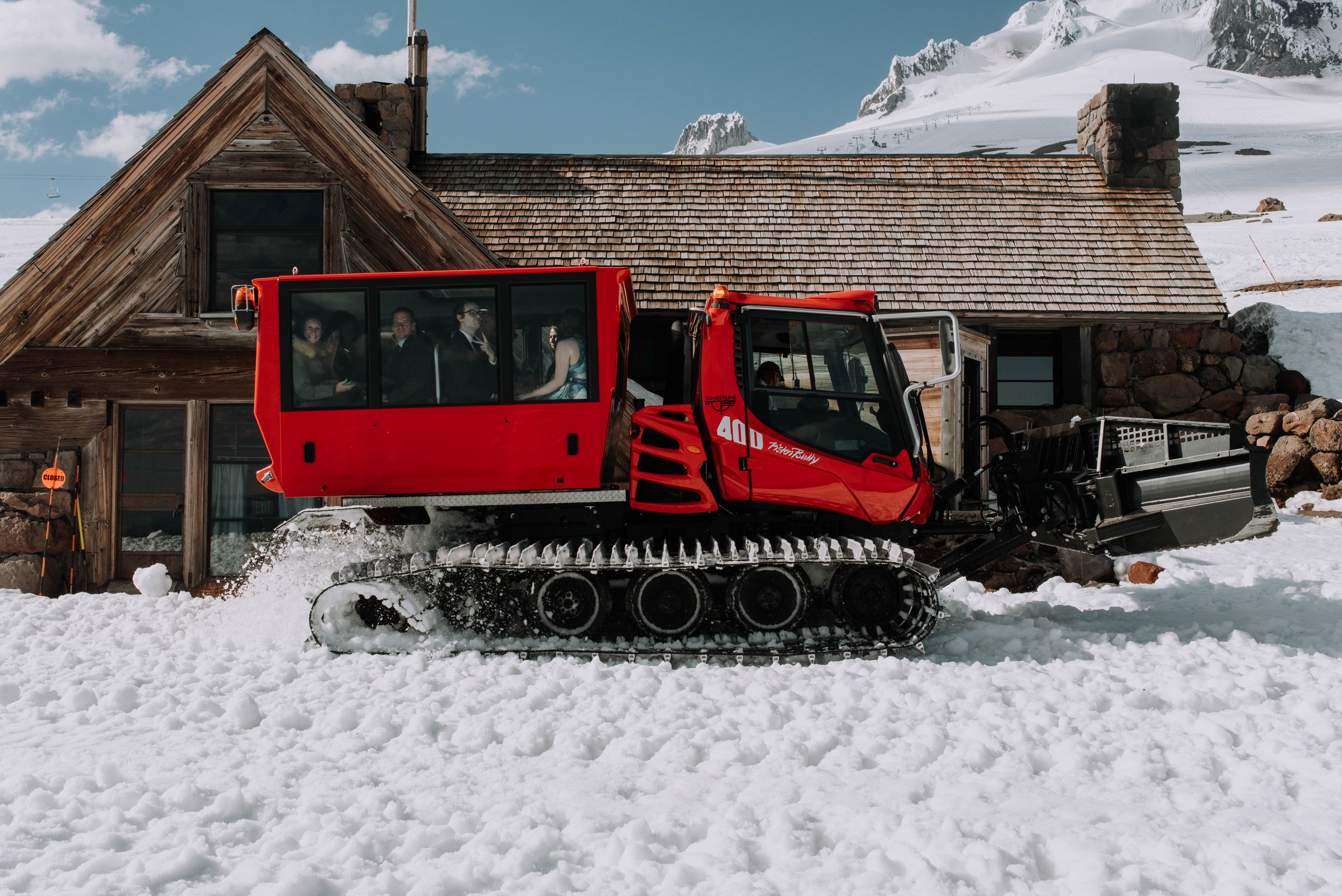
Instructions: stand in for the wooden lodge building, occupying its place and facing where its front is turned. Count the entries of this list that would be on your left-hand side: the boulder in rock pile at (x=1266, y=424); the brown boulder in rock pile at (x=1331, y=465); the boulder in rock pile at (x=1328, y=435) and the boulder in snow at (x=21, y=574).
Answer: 3

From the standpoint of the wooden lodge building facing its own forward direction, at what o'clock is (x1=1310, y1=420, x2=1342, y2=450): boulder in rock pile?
The boulder in rock pile is roughly at 9 o'clock from the wooden lodge building.

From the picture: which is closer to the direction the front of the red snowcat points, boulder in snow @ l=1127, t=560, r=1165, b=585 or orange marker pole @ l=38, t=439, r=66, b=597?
the boulder in snow

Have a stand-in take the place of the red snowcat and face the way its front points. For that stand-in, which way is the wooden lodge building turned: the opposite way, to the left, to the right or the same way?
to the right

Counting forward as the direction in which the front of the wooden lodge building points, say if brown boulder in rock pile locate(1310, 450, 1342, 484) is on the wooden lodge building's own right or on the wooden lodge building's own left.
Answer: on the wooden lodge building's own left

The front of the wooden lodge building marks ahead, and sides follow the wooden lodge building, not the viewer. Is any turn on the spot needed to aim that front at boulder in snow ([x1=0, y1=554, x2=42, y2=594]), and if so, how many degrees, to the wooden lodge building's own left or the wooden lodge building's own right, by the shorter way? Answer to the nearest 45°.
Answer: approximately 90° to the wooden lodge building's own right

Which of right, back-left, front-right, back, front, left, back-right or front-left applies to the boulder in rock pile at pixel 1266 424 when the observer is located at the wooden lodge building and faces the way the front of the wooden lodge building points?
left

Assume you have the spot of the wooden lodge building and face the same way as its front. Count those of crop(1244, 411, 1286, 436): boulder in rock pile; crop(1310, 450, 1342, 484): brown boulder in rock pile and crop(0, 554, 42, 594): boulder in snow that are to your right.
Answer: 1

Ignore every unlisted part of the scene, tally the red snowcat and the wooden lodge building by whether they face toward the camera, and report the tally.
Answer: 1

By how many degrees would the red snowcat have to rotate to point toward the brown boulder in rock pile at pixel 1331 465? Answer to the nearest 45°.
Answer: approximately 45° to its left

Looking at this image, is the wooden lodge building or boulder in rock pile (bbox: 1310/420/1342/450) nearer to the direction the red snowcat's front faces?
the boulder in rock pile

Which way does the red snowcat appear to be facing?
to the viewer's right

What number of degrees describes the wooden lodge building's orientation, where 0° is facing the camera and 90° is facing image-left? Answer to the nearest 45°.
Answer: approximately 0°

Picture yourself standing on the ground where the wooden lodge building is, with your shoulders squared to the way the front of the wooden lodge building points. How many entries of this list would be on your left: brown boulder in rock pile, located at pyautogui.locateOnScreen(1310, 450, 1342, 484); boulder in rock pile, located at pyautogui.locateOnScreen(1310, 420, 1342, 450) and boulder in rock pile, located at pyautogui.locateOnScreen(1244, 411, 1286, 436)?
3
